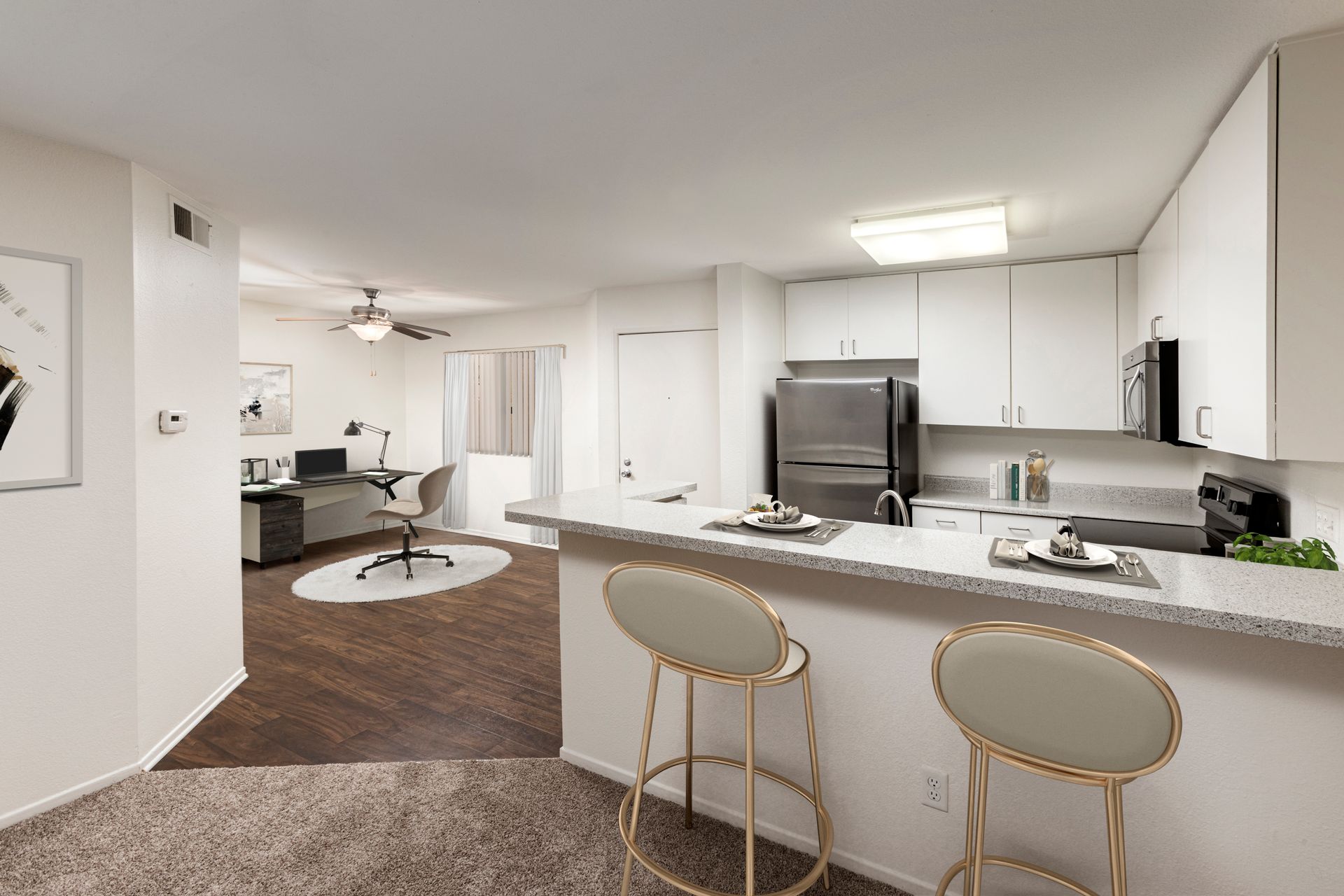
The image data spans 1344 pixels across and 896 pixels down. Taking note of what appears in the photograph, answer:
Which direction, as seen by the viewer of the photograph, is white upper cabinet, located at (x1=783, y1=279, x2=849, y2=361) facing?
facing the viewer

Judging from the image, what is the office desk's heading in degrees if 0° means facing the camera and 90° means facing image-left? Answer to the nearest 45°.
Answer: approximately 315°

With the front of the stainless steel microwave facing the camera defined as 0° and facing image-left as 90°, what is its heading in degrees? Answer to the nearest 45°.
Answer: approximately 90°

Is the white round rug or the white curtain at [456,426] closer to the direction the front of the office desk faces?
the white round rug

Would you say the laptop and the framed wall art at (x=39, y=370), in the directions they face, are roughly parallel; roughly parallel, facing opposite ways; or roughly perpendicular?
roughly parallel

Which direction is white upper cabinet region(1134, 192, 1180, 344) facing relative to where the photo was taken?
to the viewer's left

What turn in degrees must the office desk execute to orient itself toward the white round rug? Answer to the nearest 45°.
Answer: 0° — it already faces it

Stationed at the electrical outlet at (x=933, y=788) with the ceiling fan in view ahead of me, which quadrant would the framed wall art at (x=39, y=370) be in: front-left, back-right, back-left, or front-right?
front-left

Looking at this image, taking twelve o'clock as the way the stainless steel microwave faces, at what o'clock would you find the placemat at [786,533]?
The placemat is roughly at 10 o'clock from the stainless steel microwave.

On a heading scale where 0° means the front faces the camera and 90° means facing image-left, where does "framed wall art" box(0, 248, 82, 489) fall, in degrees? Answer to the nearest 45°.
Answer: approximately 315°

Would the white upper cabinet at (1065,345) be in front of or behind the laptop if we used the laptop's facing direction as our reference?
in front

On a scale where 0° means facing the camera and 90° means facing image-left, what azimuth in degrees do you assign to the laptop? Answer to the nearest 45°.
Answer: approximately 315°

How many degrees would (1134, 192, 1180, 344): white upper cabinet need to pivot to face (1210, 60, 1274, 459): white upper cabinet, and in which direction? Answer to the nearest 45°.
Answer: approximately 90° to its left

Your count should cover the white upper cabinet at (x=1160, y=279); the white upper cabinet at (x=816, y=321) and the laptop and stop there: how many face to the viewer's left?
1

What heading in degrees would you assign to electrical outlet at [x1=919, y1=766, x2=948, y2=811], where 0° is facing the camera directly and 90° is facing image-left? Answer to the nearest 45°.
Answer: approximately 45°

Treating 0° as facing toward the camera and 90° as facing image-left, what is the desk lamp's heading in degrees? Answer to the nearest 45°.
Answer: approximately 90°

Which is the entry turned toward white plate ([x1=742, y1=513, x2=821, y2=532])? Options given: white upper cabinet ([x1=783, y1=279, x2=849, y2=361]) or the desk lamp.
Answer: the white upper cabinet
